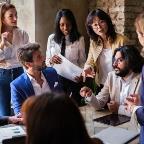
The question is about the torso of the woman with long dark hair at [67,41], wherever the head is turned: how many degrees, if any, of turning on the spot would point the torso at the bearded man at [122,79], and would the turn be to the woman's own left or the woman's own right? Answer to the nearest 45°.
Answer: approximately 45° to the woman's own left

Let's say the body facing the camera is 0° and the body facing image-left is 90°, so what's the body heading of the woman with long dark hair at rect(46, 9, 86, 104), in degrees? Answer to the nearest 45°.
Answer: approximately 0°

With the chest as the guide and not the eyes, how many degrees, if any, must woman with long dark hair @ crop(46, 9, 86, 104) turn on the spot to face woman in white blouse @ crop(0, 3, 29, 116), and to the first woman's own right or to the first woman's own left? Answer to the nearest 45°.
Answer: approximately 90° to the first woman's own right

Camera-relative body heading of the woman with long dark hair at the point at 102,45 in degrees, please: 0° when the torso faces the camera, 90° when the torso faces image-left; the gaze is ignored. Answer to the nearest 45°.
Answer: approximately 0°

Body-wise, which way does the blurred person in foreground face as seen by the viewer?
away from the camera

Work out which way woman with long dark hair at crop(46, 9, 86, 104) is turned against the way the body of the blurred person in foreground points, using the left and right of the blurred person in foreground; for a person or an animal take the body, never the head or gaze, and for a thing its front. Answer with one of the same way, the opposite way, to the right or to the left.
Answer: the opposite way

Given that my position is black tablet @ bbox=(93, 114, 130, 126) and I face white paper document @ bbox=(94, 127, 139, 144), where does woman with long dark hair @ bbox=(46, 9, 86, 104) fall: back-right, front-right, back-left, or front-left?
back-right

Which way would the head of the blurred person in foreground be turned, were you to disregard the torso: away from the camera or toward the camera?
away from the camera

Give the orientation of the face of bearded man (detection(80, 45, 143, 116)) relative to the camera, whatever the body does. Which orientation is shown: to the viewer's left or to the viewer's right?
to the viewer's left

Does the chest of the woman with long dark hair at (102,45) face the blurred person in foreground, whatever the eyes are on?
yes

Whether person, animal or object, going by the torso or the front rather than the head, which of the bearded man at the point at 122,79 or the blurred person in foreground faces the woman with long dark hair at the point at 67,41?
the blurred person in foreground

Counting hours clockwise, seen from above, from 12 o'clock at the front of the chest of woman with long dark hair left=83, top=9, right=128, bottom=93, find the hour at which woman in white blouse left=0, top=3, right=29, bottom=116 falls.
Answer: The woman in white blouse is roughly at 3 o'clock from the woman with long dark hair.
